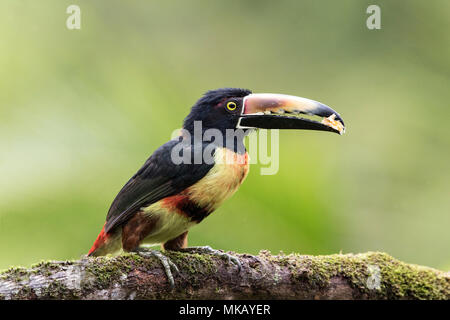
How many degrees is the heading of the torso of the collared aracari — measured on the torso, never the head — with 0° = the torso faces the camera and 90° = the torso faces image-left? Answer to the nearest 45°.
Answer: approximately 270°
